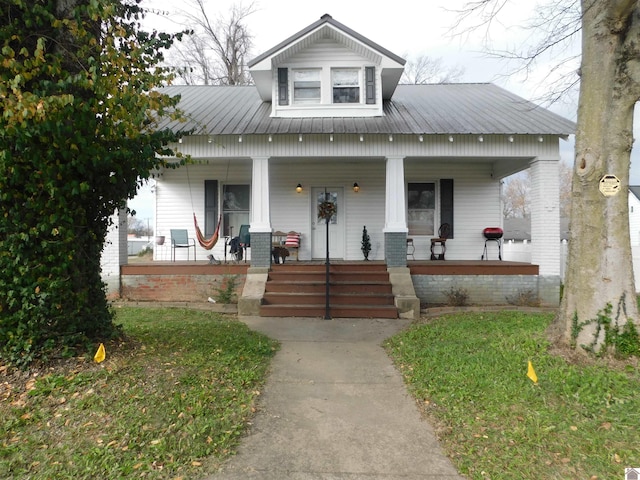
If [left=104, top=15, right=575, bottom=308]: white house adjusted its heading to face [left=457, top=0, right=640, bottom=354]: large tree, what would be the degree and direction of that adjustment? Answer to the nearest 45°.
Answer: approximately 45° to its left

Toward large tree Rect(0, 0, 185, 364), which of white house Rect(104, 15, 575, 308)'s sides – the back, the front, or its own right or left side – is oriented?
front

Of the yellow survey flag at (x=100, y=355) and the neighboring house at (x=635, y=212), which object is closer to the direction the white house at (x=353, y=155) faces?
the yellow survey flag

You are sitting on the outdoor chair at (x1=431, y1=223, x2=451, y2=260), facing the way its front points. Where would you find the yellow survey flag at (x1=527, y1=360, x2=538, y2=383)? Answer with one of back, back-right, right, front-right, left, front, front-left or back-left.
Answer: front-left

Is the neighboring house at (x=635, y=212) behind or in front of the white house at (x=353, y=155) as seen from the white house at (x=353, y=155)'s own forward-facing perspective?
behind

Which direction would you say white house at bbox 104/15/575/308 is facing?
toward the camera

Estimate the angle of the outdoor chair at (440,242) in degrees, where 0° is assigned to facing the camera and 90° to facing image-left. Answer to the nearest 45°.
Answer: approximately 45°

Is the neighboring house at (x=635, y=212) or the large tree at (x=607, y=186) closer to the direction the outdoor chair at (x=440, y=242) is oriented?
the large tree
